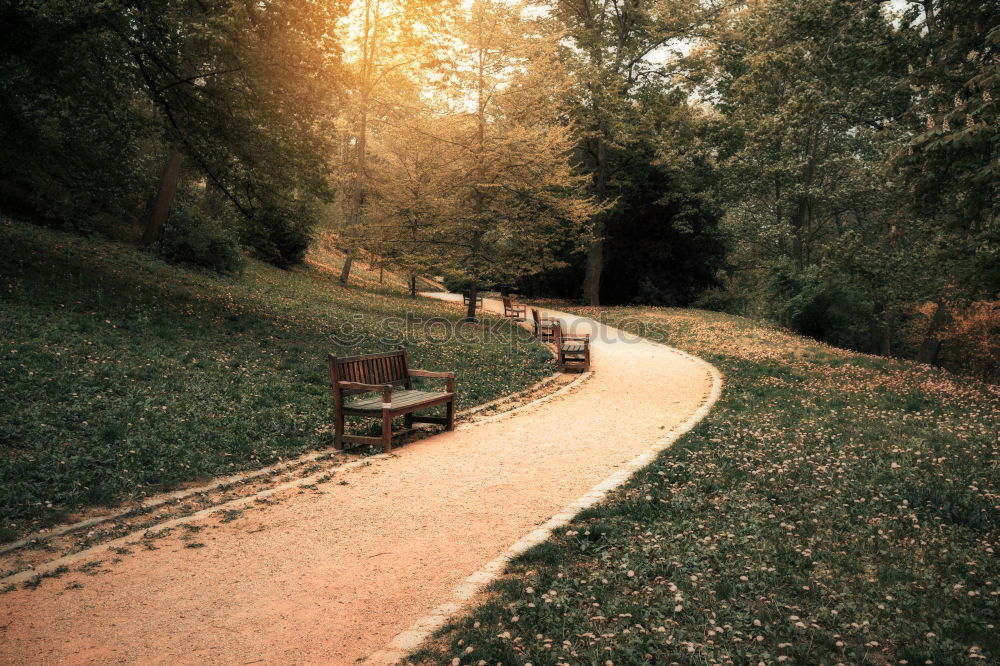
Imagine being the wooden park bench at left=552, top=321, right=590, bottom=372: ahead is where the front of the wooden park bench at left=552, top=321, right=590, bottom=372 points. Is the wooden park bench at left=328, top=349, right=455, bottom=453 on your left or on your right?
on your right

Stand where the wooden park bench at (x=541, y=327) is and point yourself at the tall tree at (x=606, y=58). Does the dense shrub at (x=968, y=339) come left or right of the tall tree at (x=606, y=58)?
right

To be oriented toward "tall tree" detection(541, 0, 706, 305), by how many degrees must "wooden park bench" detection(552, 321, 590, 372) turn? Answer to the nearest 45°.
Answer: approximately 90° to its left

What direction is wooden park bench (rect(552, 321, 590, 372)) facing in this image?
to the viewer's right

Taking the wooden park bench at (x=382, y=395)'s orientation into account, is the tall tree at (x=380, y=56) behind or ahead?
behind

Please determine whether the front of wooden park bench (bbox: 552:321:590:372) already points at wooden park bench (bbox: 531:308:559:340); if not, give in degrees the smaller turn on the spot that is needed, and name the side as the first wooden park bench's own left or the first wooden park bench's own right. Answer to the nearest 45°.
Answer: approximately 90° to the first wooden park bench's own left

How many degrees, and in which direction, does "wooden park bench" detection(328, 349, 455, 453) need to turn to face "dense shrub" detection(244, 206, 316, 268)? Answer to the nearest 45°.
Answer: approximately 135° to its left

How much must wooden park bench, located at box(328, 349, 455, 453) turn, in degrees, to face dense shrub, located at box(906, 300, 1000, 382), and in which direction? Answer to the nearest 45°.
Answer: approximately 90° to its left

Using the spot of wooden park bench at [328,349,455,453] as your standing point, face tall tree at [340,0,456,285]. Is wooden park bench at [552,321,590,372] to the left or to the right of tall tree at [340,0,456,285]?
right
